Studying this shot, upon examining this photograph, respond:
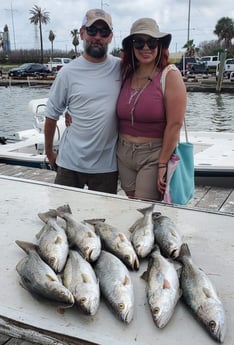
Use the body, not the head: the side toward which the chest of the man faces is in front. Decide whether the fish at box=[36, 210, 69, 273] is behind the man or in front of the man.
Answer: in front

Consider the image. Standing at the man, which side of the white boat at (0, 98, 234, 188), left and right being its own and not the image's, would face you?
right

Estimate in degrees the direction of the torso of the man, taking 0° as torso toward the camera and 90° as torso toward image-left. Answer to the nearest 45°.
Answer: approximately 0°

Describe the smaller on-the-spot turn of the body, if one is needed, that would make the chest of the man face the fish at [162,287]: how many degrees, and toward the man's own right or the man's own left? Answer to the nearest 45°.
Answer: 0° — they already face it

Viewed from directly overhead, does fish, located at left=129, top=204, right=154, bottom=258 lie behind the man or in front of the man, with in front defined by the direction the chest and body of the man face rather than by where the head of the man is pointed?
in front

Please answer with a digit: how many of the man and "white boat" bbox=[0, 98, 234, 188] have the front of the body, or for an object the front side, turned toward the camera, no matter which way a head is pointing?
1

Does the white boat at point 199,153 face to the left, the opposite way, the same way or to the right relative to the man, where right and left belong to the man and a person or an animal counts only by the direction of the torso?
to the left

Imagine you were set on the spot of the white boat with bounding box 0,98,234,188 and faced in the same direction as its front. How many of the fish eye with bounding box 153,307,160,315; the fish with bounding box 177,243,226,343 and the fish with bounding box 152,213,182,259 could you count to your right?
3

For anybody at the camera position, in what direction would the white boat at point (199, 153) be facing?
facing to the right of the viewer

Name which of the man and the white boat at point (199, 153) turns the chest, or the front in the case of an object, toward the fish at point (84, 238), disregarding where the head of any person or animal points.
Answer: the man

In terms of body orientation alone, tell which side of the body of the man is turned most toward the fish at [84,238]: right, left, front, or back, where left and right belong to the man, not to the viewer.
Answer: front
